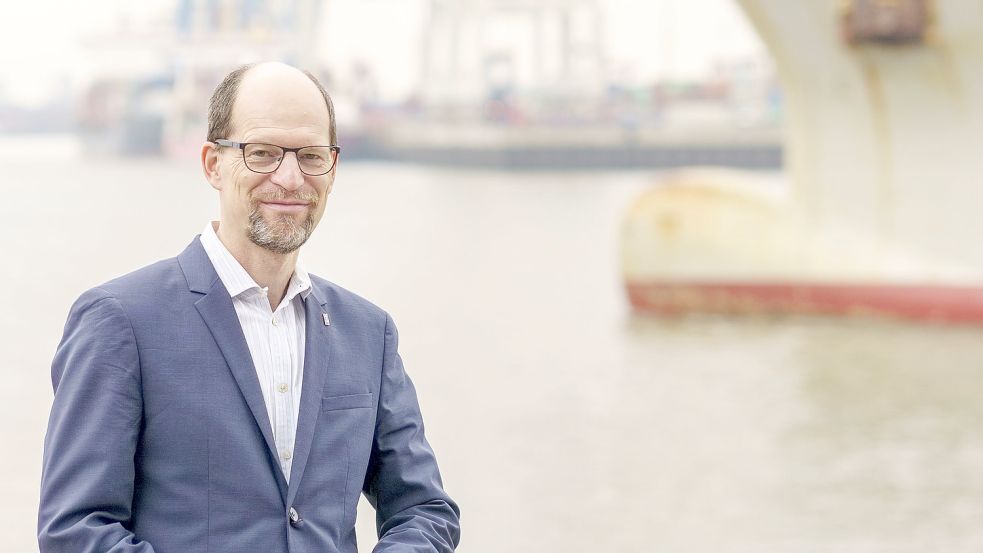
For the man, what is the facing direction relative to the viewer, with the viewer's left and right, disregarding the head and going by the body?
facing the viewer and to the right of the viewer
